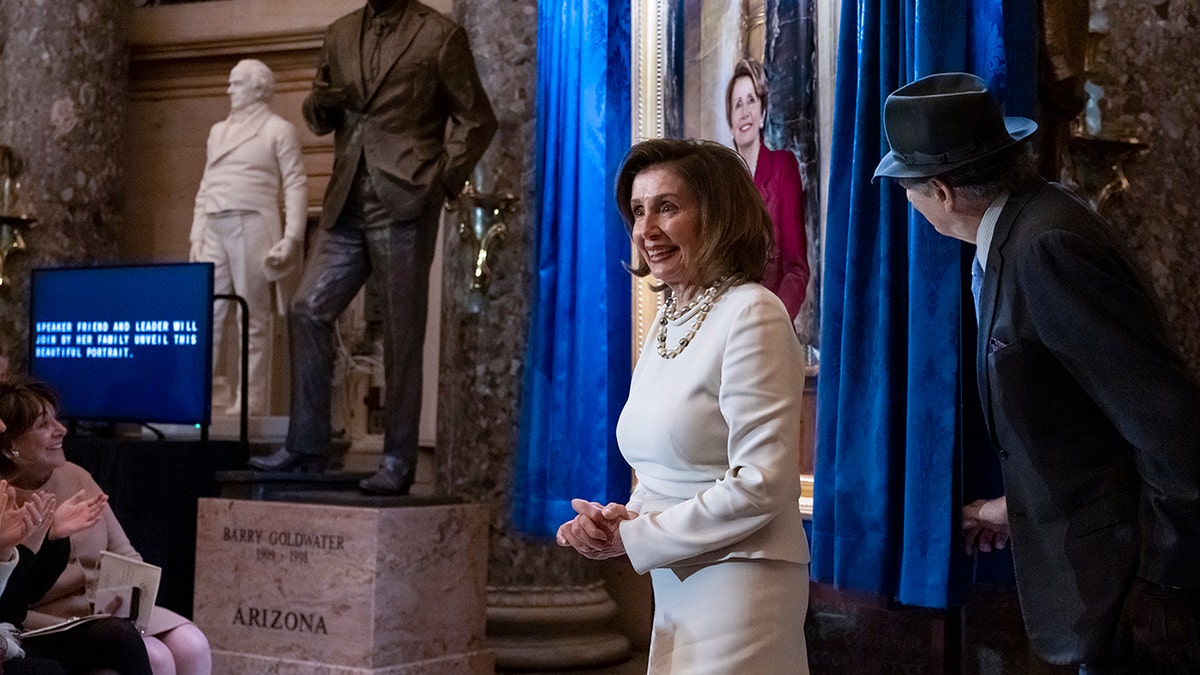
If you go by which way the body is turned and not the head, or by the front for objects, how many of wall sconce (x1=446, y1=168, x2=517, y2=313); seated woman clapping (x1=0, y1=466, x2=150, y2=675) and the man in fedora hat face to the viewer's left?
1

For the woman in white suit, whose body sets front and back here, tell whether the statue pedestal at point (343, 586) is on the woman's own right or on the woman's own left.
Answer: on the woman's own right

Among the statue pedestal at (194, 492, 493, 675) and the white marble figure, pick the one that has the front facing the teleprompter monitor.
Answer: the white marble figure

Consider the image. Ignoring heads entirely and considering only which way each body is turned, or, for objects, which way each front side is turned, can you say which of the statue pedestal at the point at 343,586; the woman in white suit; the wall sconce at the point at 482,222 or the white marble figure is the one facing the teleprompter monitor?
the white marble figure

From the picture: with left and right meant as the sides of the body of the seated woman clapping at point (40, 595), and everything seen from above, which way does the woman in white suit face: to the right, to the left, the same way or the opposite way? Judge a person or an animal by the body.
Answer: the opposite way

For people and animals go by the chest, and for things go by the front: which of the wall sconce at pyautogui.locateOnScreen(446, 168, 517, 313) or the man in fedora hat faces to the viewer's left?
the man in fedora hat

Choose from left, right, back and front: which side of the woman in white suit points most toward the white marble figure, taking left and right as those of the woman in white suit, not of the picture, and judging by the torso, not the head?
right

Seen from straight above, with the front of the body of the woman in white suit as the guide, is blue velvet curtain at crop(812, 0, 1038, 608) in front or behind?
behind

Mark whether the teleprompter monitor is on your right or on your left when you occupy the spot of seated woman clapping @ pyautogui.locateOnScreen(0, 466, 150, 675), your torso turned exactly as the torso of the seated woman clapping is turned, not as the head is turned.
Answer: on your left

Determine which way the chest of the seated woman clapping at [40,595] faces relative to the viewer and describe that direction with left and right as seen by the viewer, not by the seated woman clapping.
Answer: facing to the right of the viewer

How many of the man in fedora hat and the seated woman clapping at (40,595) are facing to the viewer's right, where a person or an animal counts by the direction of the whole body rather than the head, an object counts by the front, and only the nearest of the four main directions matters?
1

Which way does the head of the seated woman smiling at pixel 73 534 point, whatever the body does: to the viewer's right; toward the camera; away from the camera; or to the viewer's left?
to the viewer's right

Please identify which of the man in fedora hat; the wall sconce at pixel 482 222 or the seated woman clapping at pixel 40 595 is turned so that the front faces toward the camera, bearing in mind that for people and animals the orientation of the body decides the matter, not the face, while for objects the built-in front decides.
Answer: the wall sconce
